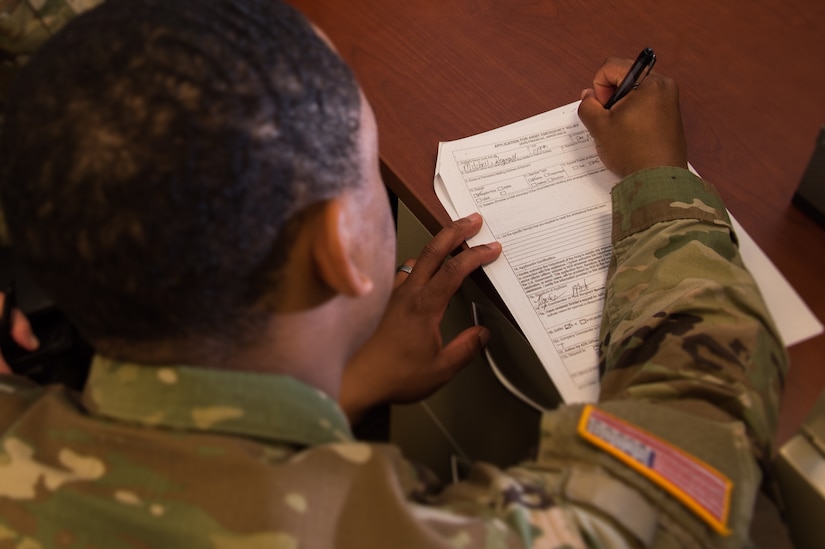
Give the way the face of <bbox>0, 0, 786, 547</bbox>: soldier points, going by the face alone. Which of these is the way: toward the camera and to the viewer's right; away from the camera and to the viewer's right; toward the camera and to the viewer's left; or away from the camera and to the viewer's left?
away from the camera and to the viewer's right

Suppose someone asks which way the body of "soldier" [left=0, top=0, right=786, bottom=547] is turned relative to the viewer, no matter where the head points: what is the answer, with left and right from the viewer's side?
facing away from the viewer and to the right of the viewer
